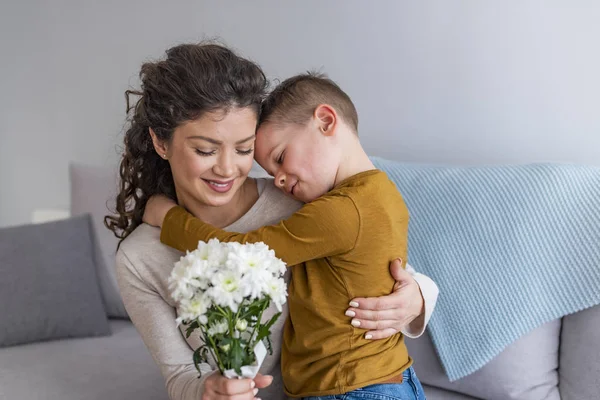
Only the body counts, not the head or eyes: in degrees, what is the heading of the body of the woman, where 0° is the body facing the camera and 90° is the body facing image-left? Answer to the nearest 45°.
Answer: approximately 315°

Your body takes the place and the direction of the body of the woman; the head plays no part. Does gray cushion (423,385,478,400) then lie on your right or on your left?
on your left

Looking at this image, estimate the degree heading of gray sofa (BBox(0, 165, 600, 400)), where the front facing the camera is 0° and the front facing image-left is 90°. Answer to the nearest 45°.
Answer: approximately 0°

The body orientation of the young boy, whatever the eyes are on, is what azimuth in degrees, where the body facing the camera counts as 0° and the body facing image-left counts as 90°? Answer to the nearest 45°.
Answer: approximately 90°

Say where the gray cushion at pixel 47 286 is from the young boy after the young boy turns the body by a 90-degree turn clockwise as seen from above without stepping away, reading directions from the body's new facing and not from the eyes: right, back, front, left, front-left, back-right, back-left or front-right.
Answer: front-left

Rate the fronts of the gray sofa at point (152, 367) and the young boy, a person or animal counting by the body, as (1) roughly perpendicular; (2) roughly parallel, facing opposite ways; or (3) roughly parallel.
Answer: roughly perpendicular

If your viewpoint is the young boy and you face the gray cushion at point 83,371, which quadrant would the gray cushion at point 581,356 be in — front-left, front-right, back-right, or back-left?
back-right
